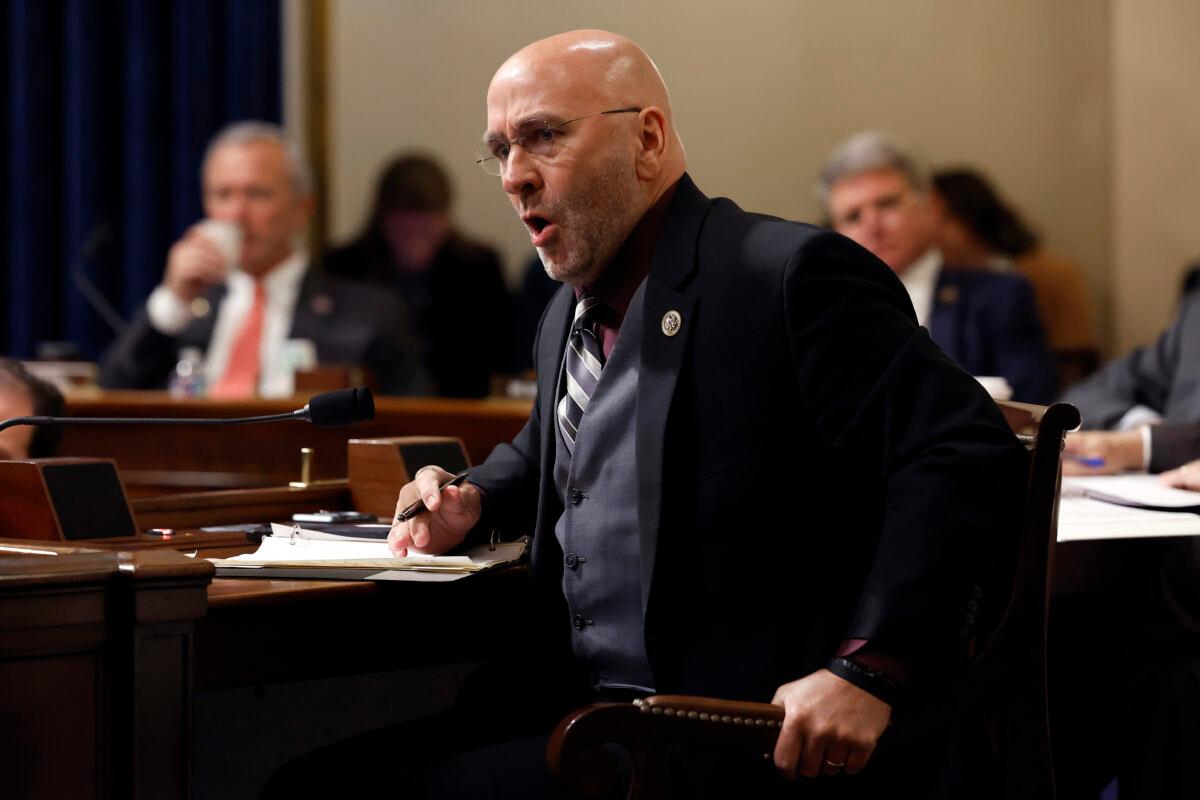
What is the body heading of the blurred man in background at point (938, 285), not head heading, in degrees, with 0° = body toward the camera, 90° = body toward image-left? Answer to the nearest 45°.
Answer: approximately 45°

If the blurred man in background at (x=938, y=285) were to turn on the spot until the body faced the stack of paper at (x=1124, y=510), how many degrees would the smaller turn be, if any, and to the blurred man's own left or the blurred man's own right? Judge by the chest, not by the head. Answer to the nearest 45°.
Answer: approximately 45° to the blurred man's own left

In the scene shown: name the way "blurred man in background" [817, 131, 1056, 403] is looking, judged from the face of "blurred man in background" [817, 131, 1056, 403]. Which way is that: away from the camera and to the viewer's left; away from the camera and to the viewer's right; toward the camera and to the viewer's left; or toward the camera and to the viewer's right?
toward the camera and to the viewer's left

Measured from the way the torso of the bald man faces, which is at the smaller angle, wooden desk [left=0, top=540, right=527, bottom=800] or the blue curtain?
the wooden desk

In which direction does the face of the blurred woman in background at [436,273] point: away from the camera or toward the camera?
toward the camera

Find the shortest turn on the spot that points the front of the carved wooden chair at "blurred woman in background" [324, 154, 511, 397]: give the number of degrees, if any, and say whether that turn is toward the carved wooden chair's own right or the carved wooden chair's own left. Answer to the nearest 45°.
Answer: approximately 90° to the carved wooden chair's own right

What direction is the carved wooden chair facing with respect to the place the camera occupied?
facing to the left of the viewer

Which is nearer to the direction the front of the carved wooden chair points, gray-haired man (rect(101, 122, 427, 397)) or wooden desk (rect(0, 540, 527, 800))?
the wooden desk

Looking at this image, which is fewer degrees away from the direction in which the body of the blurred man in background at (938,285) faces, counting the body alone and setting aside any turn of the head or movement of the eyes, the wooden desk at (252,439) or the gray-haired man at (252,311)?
the wooden desk

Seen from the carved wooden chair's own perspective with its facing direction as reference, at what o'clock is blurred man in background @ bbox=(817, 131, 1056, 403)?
The blurred man in background is roughly at 3 o'clock from the carved wooden chair.

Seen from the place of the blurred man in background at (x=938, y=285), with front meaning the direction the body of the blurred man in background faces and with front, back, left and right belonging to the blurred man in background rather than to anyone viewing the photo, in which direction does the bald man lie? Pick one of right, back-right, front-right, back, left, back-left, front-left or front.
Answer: front-left

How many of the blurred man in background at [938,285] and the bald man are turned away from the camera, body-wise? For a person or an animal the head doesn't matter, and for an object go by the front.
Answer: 0

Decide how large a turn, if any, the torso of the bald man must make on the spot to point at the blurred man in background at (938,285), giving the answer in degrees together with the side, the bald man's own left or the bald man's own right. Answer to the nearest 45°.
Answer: approximately 135° to the bald man's own right

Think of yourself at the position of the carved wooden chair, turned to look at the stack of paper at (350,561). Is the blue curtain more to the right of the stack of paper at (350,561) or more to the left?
right

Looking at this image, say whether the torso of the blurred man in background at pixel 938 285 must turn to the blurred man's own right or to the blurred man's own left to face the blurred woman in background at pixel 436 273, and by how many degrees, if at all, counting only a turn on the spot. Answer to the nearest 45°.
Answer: approximately 90° to the blurred man's own right
